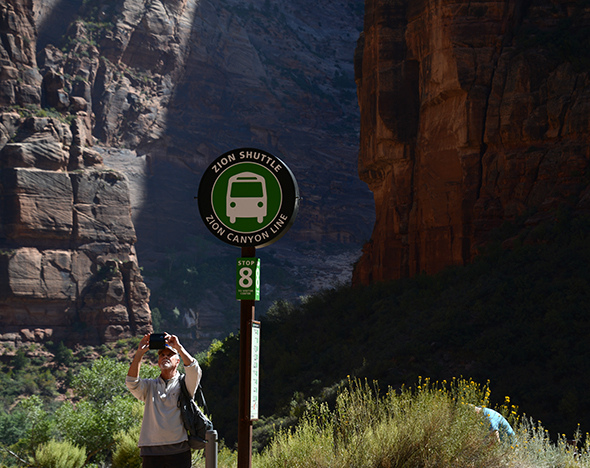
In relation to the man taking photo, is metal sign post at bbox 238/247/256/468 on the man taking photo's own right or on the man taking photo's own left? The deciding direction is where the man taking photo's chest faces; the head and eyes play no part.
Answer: on the man taking photo's own left

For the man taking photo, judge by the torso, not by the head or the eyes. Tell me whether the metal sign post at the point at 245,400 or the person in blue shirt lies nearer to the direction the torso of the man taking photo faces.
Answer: the metal sign post

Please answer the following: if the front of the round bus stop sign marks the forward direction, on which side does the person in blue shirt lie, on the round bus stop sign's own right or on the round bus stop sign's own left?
on the round bus stop sign's own left

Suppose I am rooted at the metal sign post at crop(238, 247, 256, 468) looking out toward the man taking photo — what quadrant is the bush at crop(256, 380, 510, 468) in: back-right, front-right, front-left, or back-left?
back-right

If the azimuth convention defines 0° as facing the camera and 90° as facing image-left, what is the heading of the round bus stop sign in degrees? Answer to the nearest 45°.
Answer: approximately 0°

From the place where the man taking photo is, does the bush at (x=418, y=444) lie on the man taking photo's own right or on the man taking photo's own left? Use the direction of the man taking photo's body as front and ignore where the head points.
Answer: on the man taking photo's own left

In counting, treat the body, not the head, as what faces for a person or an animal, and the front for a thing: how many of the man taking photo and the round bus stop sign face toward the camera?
2

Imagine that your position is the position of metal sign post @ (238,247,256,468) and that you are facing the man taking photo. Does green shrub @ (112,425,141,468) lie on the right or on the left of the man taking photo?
right
